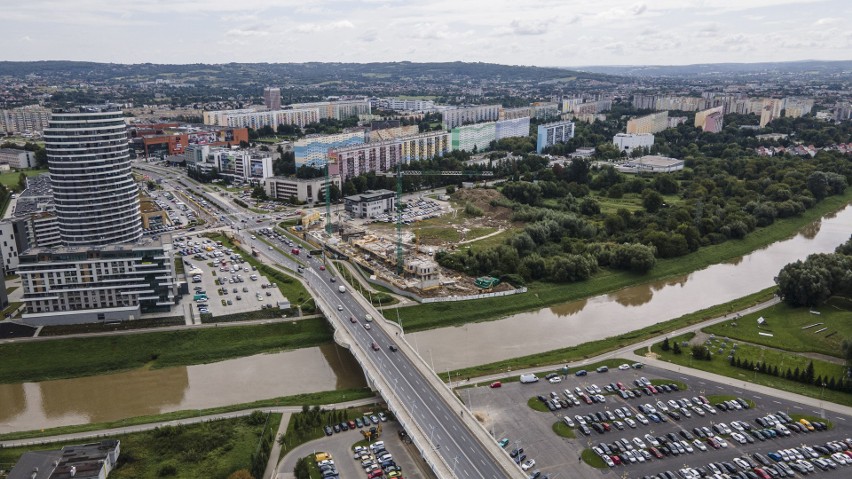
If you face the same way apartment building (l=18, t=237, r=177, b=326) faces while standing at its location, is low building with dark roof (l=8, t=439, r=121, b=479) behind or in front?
in front

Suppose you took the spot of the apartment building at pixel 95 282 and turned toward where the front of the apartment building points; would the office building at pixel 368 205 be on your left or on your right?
on your left

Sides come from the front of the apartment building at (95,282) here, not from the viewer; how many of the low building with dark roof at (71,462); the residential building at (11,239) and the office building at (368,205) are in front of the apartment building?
1

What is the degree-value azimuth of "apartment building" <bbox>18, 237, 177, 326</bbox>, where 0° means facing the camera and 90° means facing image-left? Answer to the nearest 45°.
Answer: approximately 0°
